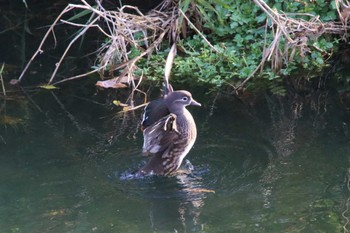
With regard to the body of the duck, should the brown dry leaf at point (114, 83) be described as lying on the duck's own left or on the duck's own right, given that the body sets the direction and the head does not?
on the duck's own left
